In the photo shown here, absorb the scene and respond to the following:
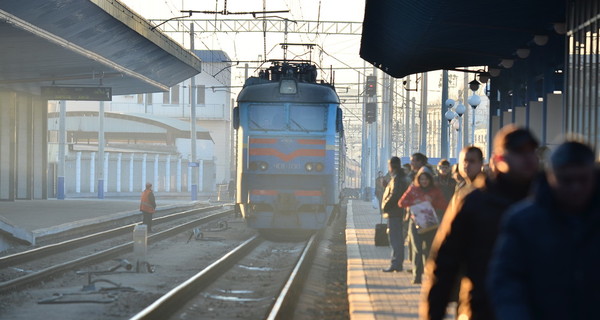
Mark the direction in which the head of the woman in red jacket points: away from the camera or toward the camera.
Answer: toward the camera

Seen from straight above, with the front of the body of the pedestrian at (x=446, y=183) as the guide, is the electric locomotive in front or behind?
behind

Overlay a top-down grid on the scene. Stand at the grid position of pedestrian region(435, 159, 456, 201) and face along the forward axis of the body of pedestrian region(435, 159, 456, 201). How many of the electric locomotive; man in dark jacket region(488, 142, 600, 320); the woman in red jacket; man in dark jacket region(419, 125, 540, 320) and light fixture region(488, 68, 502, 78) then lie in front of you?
3

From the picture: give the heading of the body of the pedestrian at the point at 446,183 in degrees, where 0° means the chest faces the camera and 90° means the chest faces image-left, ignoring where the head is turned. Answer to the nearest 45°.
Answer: approximately 0°

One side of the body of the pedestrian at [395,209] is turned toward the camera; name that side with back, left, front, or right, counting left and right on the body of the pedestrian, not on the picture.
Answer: left

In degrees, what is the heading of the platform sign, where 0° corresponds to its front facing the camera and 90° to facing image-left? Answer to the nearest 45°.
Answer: approximately 0°

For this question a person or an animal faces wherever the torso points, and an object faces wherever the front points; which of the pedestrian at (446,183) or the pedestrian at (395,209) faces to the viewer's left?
the pedestrian at (395,209)

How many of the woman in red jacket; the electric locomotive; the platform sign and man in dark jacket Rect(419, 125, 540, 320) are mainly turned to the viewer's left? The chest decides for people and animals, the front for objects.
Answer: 0

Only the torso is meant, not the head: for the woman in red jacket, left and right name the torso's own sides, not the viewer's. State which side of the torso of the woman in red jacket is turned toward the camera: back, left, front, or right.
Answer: front

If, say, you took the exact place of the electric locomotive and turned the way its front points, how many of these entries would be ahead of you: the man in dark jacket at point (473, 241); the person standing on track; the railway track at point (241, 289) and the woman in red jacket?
3

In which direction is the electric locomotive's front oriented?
toward the camera

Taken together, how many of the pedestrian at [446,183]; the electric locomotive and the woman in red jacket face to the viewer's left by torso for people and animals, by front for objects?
0

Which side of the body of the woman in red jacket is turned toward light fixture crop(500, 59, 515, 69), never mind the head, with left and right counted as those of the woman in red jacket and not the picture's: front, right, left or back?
back
